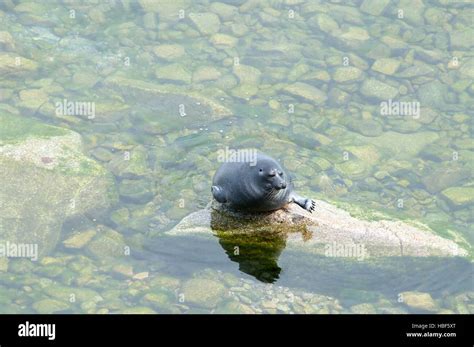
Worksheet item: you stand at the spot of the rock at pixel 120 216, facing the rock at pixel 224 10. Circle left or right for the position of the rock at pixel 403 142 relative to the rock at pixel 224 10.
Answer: right

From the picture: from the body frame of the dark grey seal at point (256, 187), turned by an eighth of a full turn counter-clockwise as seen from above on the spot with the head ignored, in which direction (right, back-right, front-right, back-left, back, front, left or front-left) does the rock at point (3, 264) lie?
back

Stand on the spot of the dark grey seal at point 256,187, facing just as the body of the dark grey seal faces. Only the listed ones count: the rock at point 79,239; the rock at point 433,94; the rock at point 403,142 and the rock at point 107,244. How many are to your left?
2

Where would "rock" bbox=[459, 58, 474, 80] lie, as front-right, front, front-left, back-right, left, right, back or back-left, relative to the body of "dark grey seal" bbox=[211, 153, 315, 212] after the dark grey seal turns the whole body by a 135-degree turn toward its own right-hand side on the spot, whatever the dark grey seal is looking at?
back-right

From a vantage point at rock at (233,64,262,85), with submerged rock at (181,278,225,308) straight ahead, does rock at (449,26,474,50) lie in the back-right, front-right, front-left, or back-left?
back-left

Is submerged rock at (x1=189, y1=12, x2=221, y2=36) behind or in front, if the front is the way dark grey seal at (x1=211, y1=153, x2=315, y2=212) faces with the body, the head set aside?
behind

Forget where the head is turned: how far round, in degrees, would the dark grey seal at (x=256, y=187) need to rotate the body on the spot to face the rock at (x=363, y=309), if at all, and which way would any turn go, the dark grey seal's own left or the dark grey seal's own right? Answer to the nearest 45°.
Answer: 0° — it already faces it

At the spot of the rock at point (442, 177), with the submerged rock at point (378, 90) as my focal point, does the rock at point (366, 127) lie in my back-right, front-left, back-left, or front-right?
front-left

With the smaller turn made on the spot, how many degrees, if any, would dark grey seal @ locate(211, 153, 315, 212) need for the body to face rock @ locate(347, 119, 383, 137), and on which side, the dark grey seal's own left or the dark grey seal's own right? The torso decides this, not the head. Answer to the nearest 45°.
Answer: approximately 90° to the dark grey seal's own left

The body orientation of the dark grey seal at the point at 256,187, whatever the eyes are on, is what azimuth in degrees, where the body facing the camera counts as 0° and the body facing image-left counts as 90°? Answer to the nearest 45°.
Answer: approximately 315°

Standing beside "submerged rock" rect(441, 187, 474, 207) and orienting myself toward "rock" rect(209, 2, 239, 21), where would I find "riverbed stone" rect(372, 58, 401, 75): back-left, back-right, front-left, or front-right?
front-right

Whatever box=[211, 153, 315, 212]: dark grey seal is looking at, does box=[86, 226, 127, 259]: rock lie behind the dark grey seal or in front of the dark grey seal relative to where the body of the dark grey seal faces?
behind

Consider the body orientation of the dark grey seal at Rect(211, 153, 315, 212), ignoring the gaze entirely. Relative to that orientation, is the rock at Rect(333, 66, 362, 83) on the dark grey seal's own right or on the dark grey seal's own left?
on the dark grey seal's own left

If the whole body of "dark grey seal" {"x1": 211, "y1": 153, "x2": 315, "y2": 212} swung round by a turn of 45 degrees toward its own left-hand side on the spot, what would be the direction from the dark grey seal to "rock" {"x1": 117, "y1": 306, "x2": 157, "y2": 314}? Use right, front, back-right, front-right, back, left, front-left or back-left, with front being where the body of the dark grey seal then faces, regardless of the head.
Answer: back-right

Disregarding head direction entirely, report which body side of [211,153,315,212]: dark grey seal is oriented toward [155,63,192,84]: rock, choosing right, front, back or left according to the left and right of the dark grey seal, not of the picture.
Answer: back

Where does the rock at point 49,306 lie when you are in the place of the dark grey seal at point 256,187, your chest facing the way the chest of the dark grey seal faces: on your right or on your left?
on your right

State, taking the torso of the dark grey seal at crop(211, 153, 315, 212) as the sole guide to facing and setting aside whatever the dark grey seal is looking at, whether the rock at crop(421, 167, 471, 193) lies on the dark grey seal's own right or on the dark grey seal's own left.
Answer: on the dark grey seal's own left

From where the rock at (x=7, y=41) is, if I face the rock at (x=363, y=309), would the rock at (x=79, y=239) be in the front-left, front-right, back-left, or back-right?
front-right
